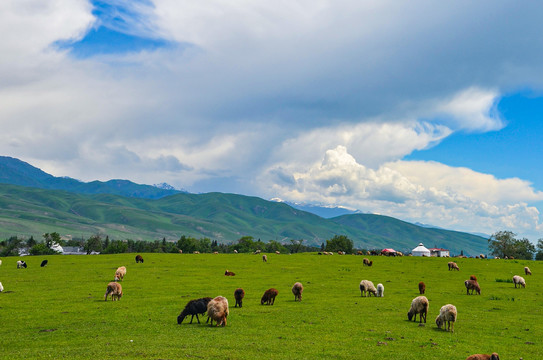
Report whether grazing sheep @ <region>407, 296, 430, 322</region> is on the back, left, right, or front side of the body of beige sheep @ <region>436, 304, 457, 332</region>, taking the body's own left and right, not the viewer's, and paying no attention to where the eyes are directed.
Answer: right

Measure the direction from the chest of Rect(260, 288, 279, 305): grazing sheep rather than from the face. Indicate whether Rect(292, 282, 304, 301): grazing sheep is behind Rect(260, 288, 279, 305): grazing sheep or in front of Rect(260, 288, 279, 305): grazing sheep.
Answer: behind

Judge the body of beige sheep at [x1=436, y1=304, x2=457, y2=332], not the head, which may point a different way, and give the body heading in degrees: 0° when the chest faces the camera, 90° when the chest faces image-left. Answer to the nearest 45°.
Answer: approximately 45°

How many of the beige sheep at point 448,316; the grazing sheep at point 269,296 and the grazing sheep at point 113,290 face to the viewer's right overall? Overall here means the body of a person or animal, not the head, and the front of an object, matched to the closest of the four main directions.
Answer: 0

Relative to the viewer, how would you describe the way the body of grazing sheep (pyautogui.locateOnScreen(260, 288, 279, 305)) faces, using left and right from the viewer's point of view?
facing the viewer and to the left of the viewer

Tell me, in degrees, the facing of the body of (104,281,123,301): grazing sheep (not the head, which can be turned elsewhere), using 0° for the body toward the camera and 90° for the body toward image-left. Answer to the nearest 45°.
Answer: approximately 45°

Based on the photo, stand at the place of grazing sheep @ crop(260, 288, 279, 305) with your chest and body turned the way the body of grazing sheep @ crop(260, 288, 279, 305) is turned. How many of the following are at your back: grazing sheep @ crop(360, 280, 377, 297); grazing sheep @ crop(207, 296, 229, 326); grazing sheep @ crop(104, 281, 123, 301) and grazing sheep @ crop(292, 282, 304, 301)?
2
